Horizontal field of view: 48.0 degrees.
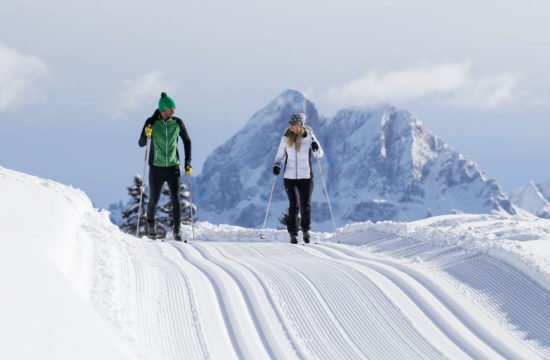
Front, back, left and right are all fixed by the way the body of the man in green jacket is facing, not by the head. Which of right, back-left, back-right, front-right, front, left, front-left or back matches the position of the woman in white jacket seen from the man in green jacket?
left

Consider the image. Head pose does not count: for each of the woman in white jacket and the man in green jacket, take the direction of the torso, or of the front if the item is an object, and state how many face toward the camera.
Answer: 2

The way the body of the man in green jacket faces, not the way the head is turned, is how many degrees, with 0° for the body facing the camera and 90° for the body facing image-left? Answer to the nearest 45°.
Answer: approximately 0°

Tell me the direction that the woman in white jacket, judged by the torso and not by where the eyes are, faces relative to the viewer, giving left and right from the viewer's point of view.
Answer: facing the viewer

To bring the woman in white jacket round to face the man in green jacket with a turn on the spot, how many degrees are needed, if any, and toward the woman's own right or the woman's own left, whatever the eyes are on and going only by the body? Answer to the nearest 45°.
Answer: approximately 90° to the woman's own right

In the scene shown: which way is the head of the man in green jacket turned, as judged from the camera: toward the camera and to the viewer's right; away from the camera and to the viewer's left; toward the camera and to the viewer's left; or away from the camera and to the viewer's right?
toward the camera and to the viewer's right
